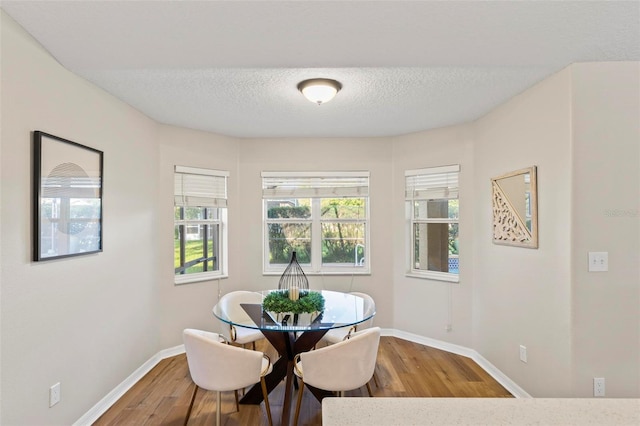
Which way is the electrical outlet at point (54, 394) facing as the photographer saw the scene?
facing the viewer and to the right of the viewer

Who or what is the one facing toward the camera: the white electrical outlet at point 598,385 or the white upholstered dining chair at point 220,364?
the white electrical outlet

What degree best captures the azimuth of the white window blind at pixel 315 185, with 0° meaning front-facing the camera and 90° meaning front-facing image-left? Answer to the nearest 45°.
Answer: approximately 0°

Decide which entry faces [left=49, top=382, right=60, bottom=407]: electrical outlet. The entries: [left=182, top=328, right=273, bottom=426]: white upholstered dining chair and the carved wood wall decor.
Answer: the carved wood wall decor

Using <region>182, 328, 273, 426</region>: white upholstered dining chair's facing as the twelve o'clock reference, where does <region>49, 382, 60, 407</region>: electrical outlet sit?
The electrical outlet is roughly at 8 o'clock from the white upholstered dining chair.

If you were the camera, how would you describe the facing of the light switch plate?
facing the viewer

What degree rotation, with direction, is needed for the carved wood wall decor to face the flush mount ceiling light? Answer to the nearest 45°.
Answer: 0° — it already faces it

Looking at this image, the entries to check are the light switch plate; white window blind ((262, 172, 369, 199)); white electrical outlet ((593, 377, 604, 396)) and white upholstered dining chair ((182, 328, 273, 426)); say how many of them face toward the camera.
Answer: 3

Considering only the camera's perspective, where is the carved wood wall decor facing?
facing the viewer and to the left of the viewer

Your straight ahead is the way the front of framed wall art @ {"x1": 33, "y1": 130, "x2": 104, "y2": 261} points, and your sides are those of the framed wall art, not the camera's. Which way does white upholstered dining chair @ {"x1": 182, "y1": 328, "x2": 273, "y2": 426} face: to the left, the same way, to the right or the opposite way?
to the left

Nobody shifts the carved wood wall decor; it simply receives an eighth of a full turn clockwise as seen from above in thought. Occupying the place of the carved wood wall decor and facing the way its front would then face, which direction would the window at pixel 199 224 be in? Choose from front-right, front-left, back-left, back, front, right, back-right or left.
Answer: front

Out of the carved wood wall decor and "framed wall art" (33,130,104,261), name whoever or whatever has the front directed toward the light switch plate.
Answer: the framed wall art

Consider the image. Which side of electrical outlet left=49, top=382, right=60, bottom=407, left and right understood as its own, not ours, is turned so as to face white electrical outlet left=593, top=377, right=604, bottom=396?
front

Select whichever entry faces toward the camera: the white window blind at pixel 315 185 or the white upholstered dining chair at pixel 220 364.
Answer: the white window blind

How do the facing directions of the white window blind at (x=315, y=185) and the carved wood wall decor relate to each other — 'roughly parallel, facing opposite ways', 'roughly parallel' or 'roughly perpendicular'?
roughly perpendicular

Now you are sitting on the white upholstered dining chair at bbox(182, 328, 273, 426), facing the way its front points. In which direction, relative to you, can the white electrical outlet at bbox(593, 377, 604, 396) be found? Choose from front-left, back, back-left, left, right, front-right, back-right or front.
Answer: front-right

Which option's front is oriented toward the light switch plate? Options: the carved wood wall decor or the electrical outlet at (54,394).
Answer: the electrical outlet

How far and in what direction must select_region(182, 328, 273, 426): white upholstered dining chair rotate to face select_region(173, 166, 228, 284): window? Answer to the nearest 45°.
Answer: approximately 45° to its left
